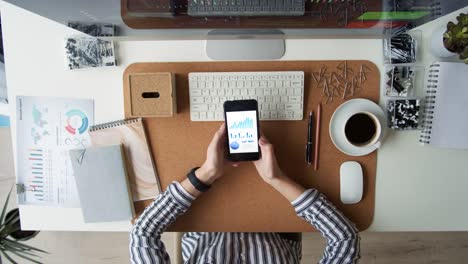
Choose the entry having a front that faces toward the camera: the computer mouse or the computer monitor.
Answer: the computer monitor

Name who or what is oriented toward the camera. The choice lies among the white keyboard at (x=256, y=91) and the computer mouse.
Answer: the white keyboard

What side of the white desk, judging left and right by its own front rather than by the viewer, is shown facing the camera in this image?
front

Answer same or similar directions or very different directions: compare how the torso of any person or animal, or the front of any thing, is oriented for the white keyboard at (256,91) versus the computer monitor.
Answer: same or similar directions

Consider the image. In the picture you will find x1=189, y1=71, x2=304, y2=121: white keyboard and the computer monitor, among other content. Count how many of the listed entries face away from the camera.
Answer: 0

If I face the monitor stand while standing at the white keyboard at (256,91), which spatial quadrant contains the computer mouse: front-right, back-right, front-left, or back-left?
back-right

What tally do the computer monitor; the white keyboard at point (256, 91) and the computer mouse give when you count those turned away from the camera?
1

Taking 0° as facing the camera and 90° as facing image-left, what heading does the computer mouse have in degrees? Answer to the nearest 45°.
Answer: approximately 180°

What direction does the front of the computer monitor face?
toward the camera
